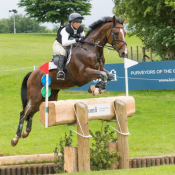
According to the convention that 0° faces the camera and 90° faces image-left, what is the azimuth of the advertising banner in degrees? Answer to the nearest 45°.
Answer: approximately 0°

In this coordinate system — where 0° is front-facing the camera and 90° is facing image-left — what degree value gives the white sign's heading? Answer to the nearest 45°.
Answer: approximately 0°

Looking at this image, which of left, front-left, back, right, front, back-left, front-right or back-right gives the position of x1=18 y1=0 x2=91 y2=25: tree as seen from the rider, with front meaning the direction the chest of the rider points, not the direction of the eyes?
back-left

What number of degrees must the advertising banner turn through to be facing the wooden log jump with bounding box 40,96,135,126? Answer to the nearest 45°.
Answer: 0° — it already faces it

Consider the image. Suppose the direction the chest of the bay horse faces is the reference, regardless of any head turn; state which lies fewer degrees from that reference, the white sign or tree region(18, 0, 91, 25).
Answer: the white sign

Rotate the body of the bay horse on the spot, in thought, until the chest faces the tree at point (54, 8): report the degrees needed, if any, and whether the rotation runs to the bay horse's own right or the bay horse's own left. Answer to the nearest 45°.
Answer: approximately 135° to the bay horse's own left

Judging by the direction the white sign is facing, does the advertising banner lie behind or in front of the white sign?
behind

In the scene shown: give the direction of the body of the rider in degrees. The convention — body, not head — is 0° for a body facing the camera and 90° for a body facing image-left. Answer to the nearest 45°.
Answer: approximately 315°
